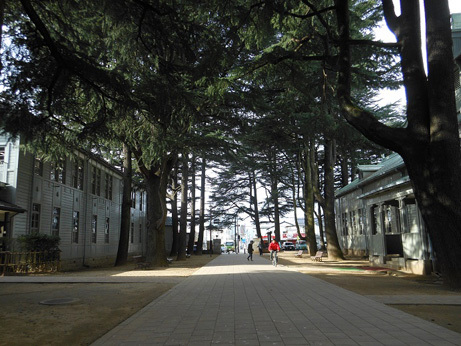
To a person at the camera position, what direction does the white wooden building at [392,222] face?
facing the viewer and to the left of the viewer

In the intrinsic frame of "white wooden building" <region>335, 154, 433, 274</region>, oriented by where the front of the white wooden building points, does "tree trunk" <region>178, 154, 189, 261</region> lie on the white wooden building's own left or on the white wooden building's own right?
on the white wooden building's own right

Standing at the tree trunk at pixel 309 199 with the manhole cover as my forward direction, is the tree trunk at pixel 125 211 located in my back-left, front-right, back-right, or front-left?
front-right

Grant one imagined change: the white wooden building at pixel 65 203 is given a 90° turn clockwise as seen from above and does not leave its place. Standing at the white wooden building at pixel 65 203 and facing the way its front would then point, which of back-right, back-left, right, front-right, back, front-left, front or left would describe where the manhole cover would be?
front-left

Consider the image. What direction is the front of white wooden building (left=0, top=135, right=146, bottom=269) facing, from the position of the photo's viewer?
facing the viewer and to the right of the viewer

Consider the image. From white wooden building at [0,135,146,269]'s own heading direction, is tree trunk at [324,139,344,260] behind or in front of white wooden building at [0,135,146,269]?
in front

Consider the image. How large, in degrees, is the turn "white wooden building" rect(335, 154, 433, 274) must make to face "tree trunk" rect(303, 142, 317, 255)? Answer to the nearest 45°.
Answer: approximately 90° to its right

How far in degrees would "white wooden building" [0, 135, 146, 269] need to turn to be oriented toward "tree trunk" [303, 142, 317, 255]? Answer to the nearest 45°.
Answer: approximately 45° to its left

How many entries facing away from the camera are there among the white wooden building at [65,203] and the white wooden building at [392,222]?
0
